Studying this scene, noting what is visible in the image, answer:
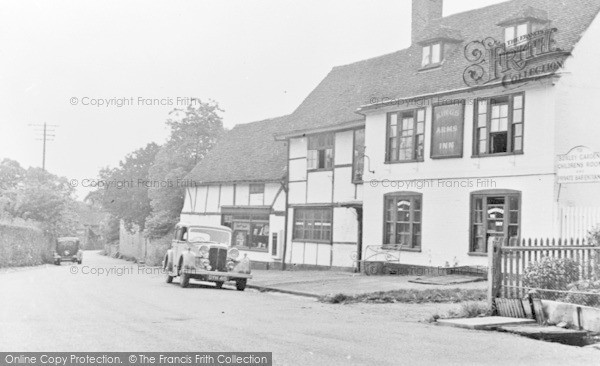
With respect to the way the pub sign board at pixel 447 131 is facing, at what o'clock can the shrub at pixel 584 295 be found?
The shrub is roughly at 10 o'clock from the pub sign board.

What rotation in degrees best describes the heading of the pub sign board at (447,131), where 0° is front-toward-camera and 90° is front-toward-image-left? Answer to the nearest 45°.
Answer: approximately 45°

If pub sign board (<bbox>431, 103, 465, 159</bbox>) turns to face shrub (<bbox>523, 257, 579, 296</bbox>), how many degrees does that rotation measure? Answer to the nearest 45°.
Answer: approximately 45° to its left

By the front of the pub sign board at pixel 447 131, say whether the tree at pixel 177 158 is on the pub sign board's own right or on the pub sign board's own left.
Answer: on the pub sign board's own right

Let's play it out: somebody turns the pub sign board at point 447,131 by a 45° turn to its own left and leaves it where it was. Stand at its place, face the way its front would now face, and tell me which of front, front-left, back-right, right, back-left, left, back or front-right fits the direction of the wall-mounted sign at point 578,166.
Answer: front-left

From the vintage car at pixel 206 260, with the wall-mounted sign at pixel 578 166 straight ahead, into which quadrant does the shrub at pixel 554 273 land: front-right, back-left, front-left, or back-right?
front-right

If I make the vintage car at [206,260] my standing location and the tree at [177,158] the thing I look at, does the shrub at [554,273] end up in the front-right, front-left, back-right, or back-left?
back-right

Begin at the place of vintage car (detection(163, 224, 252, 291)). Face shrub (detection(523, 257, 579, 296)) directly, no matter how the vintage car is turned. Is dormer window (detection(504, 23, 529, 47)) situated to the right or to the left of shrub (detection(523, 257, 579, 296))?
left
